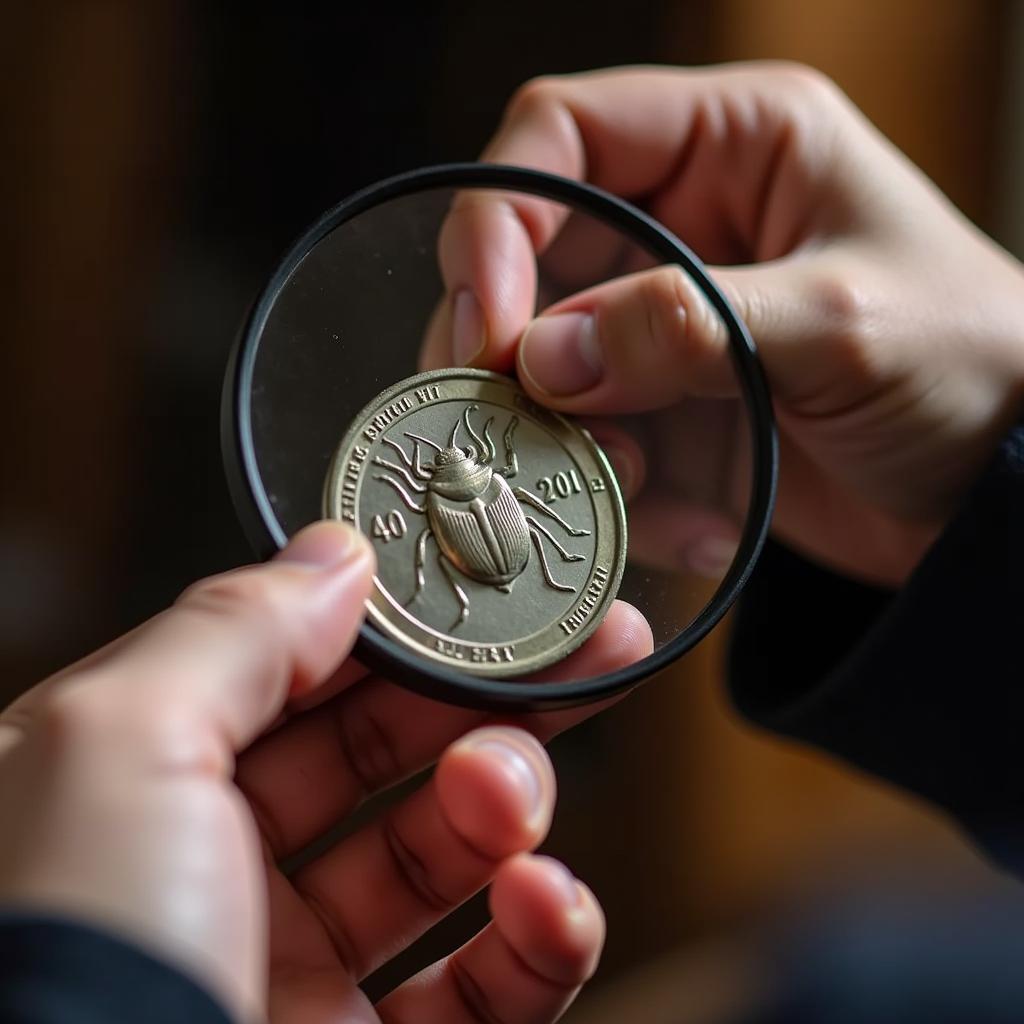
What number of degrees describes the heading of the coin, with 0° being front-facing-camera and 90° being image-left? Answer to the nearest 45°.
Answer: approximately 0°
